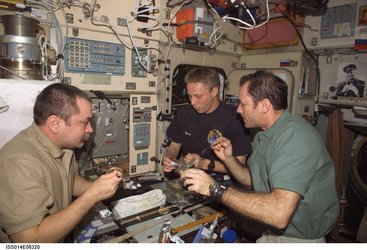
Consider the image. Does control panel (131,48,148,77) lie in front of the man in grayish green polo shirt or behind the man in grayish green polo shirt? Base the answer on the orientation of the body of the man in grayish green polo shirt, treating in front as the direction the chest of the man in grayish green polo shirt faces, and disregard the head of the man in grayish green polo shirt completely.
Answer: in front

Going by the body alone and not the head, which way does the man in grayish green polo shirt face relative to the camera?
to the viewer's left

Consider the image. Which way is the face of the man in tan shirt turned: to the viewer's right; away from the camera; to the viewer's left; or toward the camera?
to the viewer's right

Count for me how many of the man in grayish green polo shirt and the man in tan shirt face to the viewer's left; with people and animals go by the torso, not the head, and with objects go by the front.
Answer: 1

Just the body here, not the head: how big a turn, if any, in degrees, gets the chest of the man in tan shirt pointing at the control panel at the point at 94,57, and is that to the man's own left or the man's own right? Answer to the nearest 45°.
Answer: approximately 90° to the man's own left

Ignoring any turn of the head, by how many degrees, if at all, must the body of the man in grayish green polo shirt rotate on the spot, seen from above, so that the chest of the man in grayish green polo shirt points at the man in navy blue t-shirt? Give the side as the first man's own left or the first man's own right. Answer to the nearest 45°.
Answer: approximately 45° to the first man's own right

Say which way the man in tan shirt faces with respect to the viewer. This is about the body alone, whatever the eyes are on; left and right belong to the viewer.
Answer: facing to the right of the viewer

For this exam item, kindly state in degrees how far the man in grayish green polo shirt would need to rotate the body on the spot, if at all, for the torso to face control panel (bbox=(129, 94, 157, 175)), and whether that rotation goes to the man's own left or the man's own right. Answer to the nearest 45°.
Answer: approximately 45° to the man's own right

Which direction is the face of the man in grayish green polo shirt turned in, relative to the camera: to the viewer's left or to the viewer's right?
to the viewer's left

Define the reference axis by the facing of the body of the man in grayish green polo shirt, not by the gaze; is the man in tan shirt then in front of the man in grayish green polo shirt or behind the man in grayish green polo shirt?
in front

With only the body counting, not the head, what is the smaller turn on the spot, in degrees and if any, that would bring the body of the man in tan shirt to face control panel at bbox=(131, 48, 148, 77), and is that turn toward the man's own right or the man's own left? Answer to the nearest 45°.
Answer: approximately 45° to the man's own left
